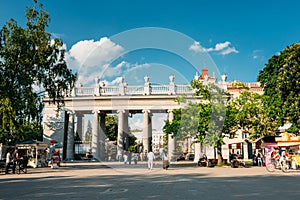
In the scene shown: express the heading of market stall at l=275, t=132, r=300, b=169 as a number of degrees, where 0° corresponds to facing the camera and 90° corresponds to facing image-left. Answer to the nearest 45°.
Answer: approximately 45°

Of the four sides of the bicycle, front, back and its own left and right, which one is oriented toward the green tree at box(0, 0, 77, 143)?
front

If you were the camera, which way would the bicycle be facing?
facing to the left of the viewer

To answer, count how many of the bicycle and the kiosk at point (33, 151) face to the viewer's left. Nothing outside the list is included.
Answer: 1

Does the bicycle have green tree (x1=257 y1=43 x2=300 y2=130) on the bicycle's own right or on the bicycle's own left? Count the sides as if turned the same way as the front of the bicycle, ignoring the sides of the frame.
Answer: on the bicycle's own right

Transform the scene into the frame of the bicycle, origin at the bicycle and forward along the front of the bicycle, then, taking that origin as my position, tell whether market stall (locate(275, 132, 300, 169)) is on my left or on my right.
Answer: on my right

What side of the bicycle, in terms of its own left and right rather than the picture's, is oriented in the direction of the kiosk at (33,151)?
front

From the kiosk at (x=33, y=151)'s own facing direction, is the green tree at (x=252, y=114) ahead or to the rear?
ahead

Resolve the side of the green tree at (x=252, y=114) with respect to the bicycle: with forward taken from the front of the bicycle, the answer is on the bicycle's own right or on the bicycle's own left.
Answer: on the bicycle's own right

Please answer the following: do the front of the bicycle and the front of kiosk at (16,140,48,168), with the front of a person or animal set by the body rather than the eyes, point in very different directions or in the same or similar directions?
very different directions
